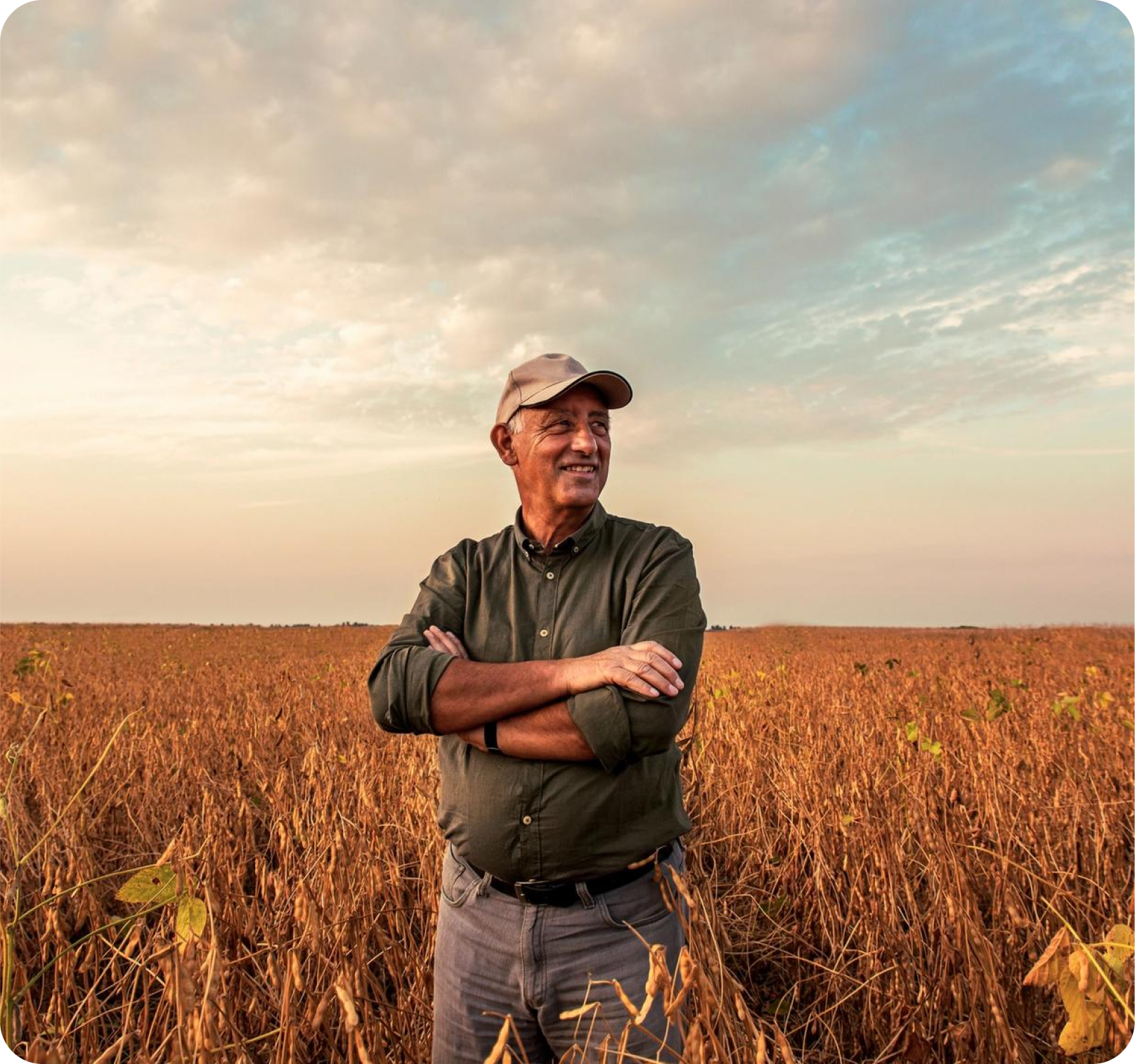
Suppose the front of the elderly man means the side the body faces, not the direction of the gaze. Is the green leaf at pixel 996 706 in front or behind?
behind

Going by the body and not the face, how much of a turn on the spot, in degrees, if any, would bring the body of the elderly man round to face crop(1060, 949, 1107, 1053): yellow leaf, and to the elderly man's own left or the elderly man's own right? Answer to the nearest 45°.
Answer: approximately 45° to the elderly man's own left

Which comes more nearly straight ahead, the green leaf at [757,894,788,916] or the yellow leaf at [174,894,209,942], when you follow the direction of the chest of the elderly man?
the yellow leaf

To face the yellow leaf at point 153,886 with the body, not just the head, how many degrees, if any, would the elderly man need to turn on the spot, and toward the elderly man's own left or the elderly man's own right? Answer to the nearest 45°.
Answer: approximately 45° to the elderly man's own right

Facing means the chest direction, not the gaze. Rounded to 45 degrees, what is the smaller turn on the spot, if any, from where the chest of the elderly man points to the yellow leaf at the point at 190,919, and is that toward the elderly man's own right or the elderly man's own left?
approximately 45° to the elderly man's own right

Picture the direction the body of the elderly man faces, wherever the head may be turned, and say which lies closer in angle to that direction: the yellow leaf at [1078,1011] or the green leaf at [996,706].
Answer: the yellow leaf

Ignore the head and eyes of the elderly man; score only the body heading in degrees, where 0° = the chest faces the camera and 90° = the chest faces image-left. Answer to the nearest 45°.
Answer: approximately 0°
